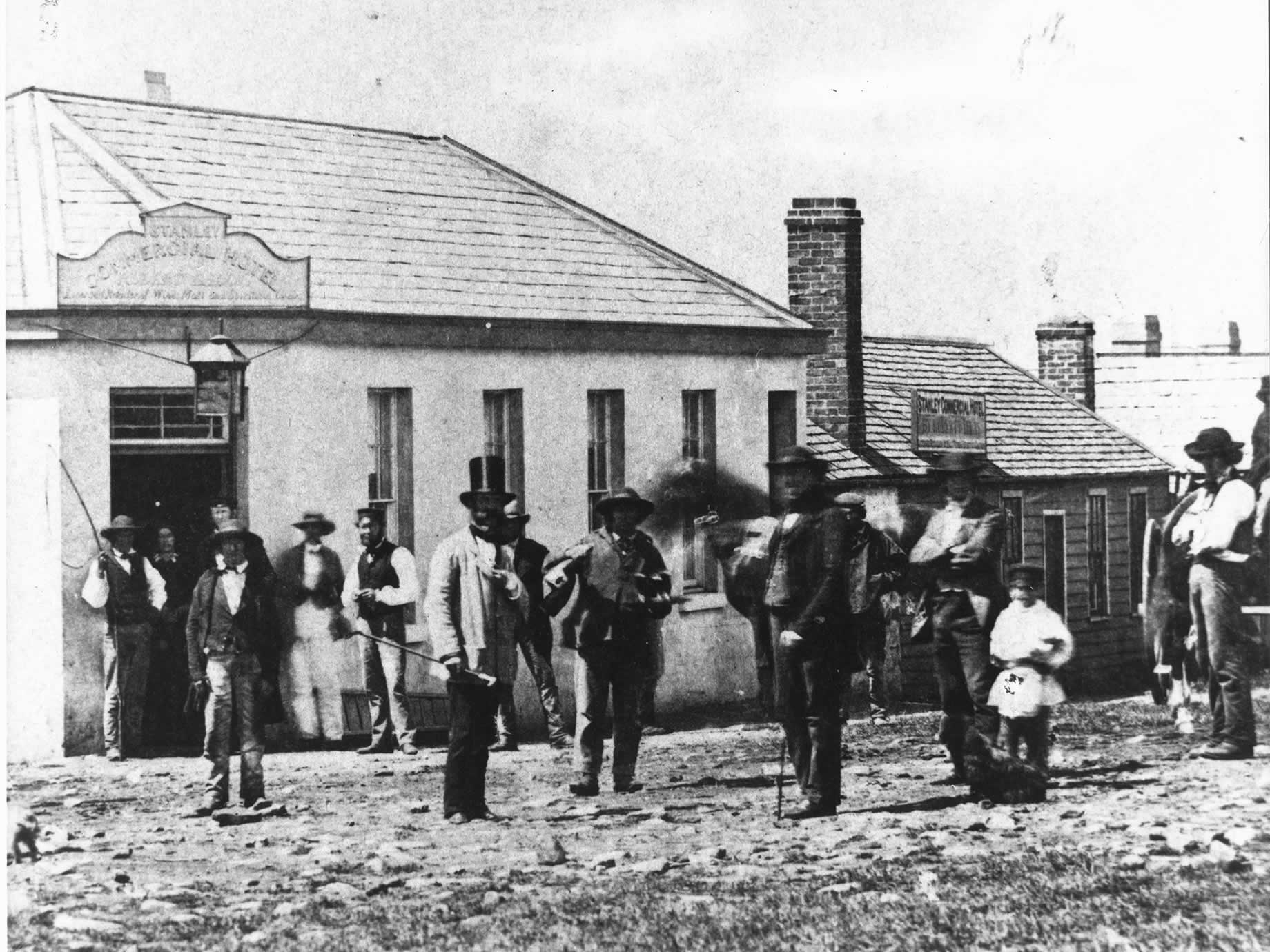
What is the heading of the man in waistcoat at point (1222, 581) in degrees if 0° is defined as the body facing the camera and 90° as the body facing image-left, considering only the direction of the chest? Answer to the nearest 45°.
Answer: approximately 45°

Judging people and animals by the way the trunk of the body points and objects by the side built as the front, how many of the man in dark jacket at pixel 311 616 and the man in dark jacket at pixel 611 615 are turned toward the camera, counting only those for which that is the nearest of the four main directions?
2

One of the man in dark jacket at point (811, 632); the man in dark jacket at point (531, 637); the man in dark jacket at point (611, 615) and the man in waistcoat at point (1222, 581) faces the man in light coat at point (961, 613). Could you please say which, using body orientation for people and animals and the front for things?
the man in waistcoat

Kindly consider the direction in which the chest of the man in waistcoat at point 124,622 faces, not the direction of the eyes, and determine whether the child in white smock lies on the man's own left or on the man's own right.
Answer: on the man's own left

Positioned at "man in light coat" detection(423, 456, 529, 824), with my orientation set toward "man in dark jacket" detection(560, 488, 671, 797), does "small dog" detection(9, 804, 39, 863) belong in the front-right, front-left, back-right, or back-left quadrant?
back-left

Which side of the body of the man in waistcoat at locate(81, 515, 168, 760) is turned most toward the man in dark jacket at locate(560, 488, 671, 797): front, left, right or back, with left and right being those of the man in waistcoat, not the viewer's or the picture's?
left
